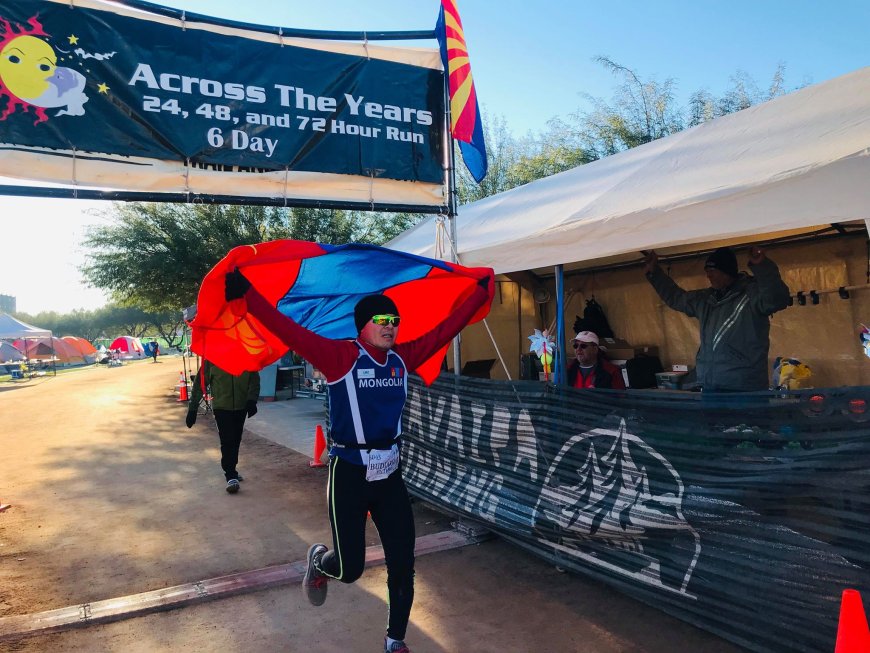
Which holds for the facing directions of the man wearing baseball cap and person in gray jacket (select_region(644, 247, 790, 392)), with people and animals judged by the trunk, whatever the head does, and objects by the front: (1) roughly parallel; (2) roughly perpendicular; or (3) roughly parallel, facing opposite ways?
roughly parallel

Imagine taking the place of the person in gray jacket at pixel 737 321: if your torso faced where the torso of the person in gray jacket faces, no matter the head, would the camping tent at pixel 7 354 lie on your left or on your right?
on your right

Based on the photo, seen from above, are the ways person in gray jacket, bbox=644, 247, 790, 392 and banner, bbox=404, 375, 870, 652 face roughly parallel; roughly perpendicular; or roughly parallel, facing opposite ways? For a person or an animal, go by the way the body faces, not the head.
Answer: roughly parallel

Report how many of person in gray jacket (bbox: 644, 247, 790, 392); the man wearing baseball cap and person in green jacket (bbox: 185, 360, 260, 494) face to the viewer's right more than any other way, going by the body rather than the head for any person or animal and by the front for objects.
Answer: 0

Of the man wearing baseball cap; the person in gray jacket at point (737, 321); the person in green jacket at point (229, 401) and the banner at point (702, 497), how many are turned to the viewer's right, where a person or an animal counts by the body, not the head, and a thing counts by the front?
0

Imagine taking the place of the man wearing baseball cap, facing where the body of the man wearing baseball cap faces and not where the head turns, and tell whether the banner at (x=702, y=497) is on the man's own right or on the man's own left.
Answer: on the man's own left

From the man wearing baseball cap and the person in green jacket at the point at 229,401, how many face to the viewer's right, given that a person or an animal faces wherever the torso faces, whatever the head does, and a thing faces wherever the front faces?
0

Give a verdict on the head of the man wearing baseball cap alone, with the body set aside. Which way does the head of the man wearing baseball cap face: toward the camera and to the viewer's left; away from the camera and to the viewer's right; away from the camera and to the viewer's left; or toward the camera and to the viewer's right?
toward the camera and to the viewer's left

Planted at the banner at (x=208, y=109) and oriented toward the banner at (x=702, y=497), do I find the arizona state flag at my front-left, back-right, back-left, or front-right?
front-left

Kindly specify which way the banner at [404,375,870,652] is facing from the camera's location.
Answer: facing the viewer and to the left of the viewer

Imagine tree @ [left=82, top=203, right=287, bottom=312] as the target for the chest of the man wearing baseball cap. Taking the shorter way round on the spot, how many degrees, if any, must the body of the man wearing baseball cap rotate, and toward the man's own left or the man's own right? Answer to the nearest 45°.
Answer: approximately 90° to the man's own right
